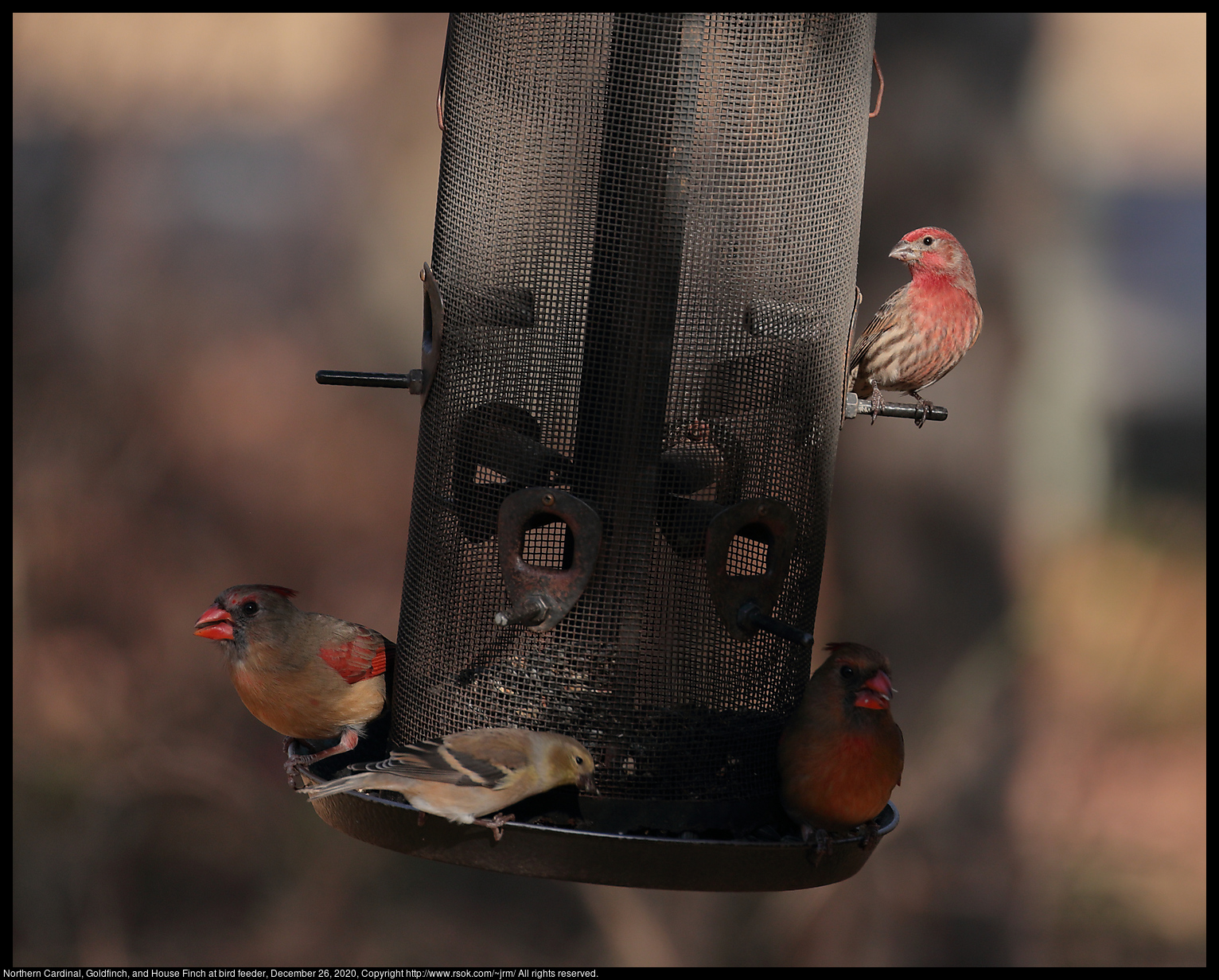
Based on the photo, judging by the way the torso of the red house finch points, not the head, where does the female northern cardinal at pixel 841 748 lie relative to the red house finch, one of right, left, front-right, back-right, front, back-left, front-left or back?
front-right

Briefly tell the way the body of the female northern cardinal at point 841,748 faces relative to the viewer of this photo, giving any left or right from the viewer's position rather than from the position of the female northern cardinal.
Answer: facing the viewer and to the right of the viewer

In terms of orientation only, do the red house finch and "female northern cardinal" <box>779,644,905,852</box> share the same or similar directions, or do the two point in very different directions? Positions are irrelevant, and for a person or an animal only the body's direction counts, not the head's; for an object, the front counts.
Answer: same or similar directions

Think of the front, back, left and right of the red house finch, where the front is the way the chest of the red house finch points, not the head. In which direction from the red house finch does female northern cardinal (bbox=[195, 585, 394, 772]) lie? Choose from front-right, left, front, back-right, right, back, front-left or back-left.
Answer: right

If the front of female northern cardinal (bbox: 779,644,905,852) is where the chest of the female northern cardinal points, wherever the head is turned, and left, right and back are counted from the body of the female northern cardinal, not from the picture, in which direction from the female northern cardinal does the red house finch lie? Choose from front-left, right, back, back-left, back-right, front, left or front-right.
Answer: back-left

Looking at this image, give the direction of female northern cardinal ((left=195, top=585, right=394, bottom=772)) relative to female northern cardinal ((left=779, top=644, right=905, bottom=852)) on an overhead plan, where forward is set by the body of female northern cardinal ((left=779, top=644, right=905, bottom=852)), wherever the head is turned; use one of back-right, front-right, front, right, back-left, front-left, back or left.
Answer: back-right
